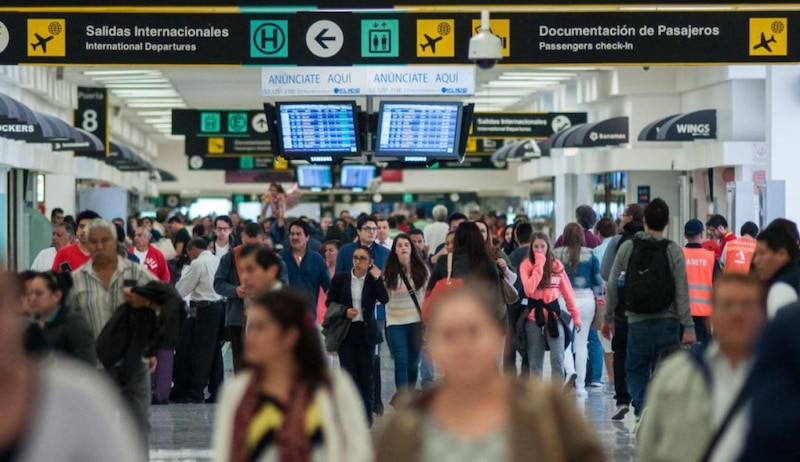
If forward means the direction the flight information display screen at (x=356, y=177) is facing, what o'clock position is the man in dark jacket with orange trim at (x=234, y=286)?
The man in dark jacket with orange trim is roughly at 12 o'clock from the flight information display screen.

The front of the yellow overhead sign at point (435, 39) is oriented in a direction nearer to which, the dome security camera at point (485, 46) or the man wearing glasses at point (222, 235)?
the dome security camera

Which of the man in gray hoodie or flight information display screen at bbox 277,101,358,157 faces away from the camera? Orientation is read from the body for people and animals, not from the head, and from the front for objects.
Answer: the man in gray hoodie

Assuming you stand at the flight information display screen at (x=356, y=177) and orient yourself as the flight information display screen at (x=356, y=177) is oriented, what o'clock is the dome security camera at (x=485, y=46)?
The dome security camera is roughly at 12 o'clock from the flight information display screen.

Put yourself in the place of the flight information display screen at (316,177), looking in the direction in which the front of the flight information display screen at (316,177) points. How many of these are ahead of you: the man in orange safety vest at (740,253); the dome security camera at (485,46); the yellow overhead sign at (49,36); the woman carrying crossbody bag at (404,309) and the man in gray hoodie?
5

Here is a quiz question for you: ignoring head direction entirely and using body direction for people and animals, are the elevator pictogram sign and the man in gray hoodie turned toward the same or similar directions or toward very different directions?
very different directions

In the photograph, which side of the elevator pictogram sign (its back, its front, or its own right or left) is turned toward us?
front

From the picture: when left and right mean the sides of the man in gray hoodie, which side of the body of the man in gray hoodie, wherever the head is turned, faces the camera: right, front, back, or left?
back

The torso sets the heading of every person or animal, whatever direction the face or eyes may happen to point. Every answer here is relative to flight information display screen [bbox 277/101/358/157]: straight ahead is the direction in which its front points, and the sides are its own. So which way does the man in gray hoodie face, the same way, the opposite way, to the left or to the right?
the opposite way

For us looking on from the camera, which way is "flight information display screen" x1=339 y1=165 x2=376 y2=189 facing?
facing the viewer

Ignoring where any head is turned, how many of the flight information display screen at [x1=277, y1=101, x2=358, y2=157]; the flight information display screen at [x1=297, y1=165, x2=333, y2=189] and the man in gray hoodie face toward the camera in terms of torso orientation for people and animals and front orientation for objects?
2
